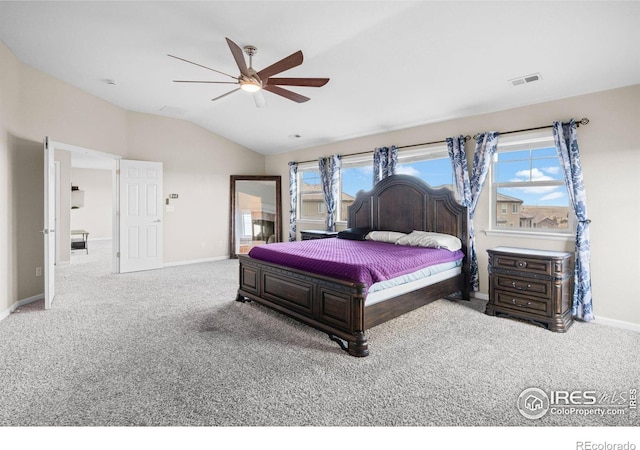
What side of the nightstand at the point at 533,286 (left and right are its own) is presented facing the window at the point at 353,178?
right

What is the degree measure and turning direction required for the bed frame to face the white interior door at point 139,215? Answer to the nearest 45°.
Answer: approximately 90° to its right

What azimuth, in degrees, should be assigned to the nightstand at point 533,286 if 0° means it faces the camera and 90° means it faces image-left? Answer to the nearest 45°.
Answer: approximately 45°

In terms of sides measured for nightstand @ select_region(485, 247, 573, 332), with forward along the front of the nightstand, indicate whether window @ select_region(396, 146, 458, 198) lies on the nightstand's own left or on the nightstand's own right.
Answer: on the nightstand's own right

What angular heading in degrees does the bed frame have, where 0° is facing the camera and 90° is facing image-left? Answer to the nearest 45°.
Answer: approximately 45°
